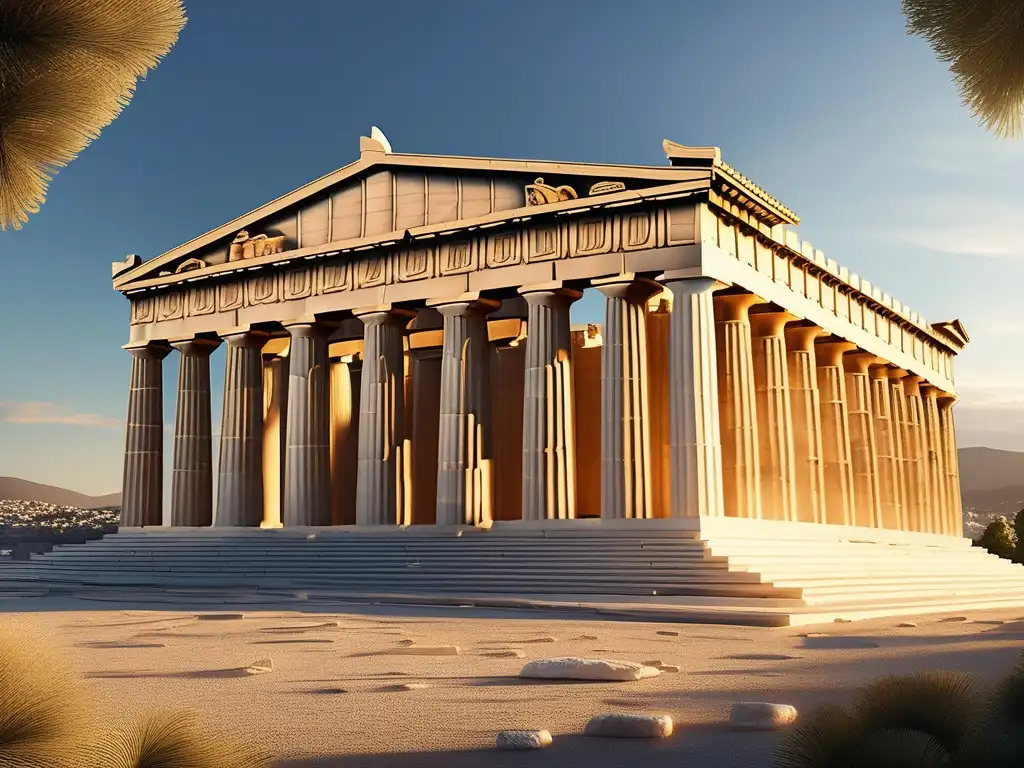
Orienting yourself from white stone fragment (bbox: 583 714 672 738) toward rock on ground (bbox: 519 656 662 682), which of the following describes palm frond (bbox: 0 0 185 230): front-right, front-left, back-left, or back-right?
back-left

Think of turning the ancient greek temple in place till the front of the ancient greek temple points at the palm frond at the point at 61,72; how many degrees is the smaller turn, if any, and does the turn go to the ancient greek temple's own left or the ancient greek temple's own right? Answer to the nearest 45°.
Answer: approximately 45° to the ancient greek temple's own left

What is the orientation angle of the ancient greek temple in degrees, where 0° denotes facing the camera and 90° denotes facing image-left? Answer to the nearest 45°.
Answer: approximately 45°

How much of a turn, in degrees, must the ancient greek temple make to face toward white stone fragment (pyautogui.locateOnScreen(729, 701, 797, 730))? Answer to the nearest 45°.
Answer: approximately 45° to its left

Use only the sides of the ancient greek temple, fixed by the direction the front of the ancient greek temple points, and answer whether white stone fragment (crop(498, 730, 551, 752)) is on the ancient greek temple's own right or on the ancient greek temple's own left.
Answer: on the ancient greek temple's own left

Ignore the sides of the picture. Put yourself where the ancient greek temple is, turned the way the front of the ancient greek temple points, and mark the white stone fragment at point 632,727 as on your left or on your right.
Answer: on your left

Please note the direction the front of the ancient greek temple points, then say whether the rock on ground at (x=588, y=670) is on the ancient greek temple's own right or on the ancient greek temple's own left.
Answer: on the ancient greek temple's own left

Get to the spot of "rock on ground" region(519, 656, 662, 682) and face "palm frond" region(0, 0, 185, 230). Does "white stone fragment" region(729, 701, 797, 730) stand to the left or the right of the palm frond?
left
